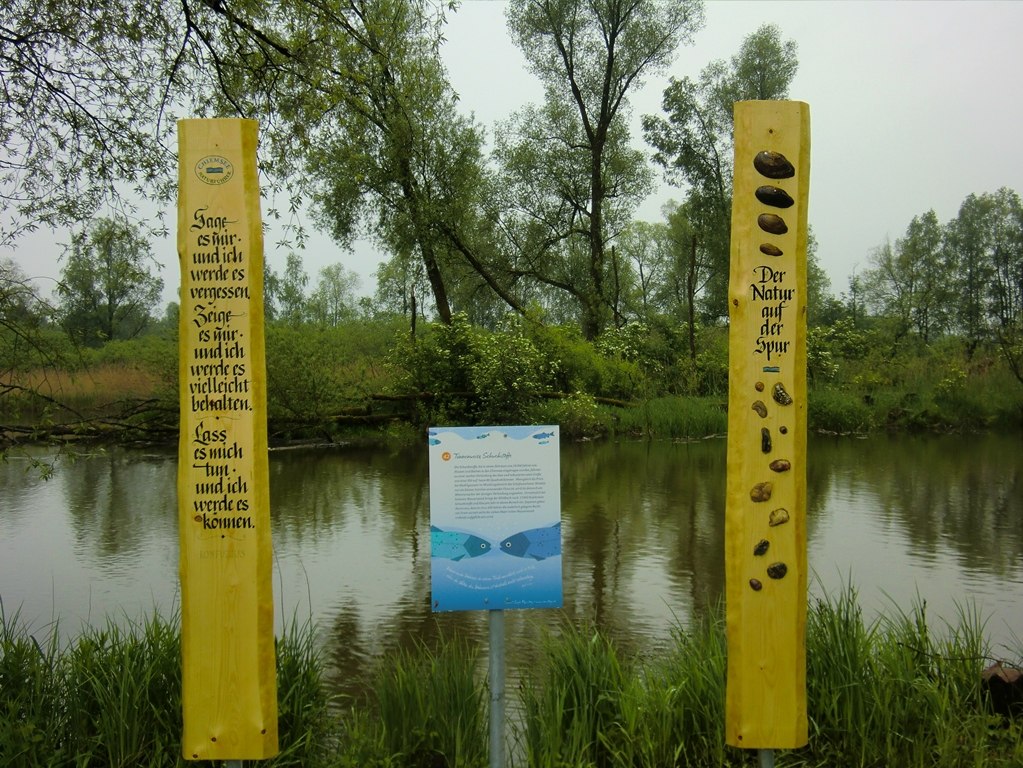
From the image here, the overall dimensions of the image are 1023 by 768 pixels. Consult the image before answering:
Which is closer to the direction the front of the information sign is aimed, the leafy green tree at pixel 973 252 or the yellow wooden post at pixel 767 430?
the yellow wooden post

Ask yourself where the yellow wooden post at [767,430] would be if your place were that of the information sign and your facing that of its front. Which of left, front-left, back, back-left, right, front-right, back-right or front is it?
left

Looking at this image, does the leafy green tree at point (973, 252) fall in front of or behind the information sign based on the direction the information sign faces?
behind

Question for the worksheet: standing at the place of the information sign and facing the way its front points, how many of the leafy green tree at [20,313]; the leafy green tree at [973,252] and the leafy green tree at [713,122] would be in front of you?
0

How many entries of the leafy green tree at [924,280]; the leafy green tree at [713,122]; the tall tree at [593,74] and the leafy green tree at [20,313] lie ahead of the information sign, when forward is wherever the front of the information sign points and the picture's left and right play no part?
0

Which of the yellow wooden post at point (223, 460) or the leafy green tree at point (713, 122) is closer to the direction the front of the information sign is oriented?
the yellow wooden post

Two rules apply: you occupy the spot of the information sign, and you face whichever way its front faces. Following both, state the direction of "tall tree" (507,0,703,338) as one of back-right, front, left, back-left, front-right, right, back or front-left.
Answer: back

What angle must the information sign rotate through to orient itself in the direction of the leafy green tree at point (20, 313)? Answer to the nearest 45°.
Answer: approximately 135° to its right

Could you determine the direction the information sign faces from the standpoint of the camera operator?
facing the viewer

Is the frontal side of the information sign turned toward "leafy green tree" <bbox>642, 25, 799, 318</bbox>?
no

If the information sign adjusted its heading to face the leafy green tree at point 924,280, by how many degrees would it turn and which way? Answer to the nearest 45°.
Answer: approximately 135° to its left

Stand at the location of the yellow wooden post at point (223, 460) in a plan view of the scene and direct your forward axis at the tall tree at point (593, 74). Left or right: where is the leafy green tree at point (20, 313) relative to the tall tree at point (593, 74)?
left

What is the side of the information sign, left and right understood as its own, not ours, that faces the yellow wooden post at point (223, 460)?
right
